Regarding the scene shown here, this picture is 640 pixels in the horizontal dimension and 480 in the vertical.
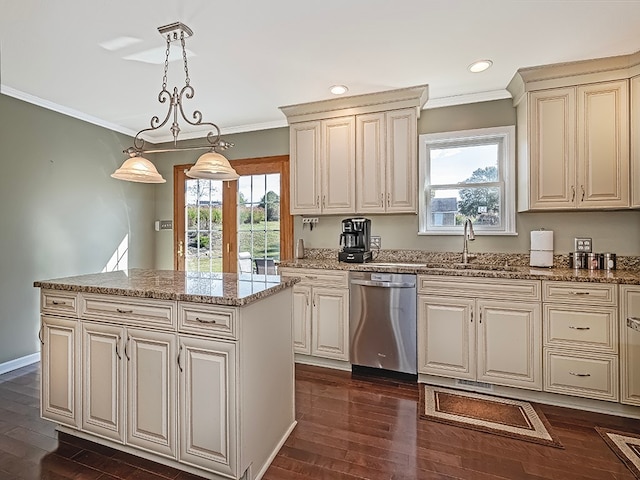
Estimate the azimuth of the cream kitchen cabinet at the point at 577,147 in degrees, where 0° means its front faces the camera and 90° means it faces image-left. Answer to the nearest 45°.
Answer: approximately 0°

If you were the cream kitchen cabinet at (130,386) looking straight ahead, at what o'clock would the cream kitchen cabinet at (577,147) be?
the cream kitchen cabinet at (577,147) is roughly at 8 o'clock from the cream kitchen cabinet at (130,386).

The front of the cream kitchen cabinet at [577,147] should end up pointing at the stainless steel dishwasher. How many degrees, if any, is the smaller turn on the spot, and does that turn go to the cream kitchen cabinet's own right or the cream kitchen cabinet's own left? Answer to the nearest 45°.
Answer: approximately 45° to the cream kitchen cabinet's own right

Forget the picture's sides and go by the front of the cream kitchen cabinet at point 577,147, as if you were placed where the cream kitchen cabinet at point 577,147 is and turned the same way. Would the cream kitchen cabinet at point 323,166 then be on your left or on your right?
on your right

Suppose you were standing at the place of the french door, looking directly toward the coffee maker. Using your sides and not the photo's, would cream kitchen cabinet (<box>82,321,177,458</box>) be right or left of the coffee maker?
right

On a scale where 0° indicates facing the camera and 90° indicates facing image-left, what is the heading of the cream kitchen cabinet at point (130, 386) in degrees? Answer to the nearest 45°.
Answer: approximately 45°

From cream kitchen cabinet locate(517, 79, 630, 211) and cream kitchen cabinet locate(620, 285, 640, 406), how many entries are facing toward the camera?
2

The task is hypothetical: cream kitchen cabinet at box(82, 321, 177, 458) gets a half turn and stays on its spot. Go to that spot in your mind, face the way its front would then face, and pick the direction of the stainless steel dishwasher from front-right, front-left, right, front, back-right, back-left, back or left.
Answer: front-right
